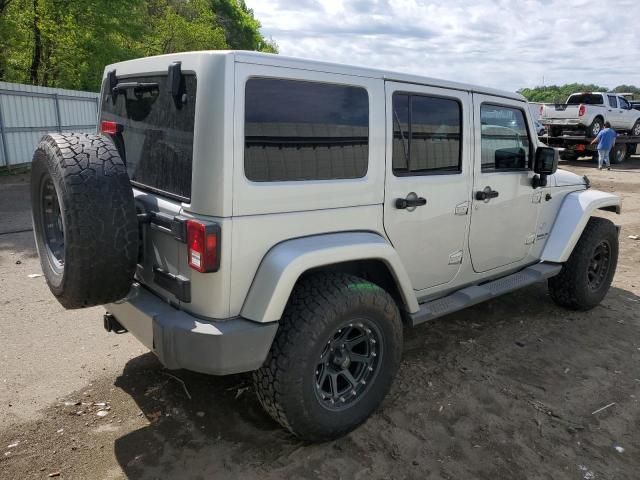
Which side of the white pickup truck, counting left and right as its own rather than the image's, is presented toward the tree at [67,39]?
back

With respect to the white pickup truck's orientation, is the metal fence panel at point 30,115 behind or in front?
behind

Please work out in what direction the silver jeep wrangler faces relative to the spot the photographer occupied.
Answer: facing away from the viewer and to the right of the viewer

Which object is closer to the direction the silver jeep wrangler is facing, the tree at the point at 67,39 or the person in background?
the person in background

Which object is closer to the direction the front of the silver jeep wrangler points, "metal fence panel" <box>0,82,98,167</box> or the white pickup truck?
the white pickup truck

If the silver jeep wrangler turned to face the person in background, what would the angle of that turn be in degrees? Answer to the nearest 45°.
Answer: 0° — it already faces them

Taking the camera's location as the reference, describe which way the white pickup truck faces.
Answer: facing away from the viewer and to the right of the viewer

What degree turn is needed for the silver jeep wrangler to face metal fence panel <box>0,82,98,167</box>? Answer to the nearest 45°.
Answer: approximately 90° to its left

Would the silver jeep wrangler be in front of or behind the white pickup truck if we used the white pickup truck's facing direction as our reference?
behind
